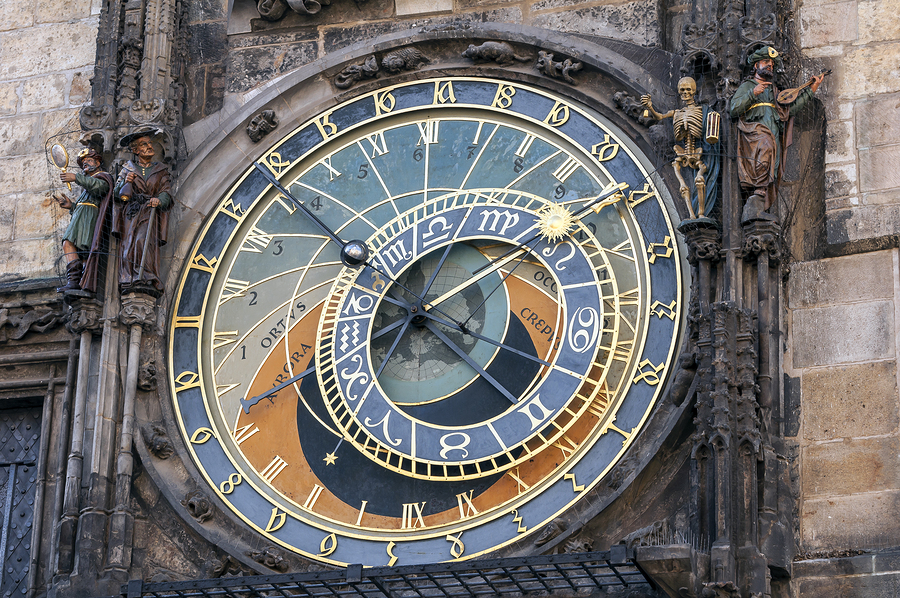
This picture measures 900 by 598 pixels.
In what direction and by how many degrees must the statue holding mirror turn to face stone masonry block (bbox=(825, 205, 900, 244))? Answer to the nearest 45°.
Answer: approximately 135° to its left

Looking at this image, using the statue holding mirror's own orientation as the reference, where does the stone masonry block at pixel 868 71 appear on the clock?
The stone masonry block is roughly at 8 o'clock from the statue holding mirror.

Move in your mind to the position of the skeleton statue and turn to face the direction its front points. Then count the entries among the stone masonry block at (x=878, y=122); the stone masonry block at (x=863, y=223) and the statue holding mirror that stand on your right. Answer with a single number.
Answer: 1

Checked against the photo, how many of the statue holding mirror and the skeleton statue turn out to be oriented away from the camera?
0

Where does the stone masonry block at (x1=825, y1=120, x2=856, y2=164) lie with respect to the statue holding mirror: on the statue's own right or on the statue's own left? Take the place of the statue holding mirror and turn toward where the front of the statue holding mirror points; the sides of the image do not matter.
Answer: on the statue's own left

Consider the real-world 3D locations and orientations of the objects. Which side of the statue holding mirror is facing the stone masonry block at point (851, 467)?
left

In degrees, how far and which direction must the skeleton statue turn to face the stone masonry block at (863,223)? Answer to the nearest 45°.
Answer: approximately 90° to its left

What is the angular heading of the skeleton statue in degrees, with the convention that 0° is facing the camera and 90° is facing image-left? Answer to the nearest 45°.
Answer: approximately 0°

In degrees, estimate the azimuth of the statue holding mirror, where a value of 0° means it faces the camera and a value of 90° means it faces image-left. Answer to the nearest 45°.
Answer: approximately 45°

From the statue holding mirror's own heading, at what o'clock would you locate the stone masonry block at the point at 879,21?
The stone masonry block is roughly at 8 o'clock from the statue holding mirror.
